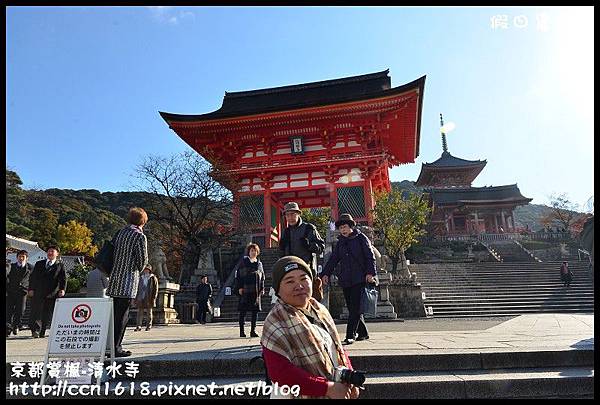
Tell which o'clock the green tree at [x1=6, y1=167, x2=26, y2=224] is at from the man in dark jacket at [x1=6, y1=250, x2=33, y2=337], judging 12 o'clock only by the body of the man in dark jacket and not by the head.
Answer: The green tree is roughly at 6 o'clock from the man in dark jacket.

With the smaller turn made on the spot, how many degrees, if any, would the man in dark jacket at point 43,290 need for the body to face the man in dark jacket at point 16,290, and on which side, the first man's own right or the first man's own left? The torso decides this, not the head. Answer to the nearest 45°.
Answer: approximately 135° to the first man's own right

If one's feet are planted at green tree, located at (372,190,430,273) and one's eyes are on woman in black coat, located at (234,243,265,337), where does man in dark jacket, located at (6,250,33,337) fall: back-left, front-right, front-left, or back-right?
front-right

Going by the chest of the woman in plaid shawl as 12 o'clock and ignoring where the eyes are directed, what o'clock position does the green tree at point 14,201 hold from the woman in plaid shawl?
The green tree is roughly at 6 o'clock from the woman in plaid shawl.

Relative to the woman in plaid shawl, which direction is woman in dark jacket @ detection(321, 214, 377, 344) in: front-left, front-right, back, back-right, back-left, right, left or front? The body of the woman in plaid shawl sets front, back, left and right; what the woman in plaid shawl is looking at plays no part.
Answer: back-left

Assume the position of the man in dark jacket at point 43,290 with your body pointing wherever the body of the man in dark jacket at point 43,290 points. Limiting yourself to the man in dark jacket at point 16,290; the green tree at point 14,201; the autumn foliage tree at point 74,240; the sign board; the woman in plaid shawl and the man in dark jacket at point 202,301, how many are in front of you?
2

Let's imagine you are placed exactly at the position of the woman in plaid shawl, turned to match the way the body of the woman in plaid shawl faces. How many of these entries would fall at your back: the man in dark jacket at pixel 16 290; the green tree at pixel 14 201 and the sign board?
3

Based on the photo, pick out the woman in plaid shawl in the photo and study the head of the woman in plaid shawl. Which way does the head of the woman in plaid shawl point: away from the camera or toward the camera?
toward the camera

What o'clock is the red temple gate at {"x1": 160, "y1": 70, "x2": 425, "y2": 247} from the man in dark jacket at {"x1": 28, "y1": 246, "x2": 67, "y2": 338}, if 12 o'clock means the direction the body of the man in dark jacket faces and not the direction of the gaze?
The red temple gate is roughly at 8 o'clock from the man in dark jacket.

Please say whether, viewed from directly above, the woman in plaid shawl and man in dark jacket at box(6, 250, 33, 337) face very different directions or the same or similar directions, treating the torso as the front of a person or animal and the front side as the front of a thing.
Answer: same or similar directions

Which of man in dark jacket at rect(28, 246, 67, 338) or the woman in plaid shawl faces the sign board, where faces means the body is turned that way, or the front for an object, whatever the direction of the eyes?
the man in dark jacket

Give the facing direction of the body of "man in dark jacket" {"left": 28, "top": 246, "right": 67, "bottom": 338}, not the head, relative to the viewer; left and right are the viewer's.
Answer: facing the viewer

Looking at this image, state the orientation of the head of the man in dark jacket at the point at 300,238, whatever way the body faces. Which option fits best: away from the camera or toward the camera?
toward the camera

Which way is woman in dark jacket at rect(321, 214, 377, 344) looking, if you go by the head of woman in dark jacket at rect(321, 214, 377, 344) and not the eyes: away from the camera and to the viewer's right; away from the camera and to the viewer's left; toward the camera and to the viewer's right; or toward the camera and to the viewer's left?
toward the camera and to the viewer's left

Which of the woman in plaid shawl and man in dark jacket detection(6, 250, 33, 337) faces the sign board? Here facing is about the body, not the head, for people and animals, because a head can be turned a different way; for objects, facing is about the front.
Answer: the man in dark jacket

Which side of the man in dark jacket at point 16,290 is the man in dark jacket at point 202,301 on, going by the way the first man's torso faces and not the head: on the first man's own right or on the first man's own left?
on the first man's own left

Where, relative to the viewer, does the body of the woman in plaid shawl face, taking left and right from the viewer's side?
facing the viewer and to the right of the viewer

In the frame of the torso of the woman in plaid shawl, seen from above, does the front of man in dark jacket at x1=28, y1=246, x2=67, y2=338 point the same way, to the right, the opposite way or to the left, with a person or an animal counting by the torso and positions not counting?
the same way
